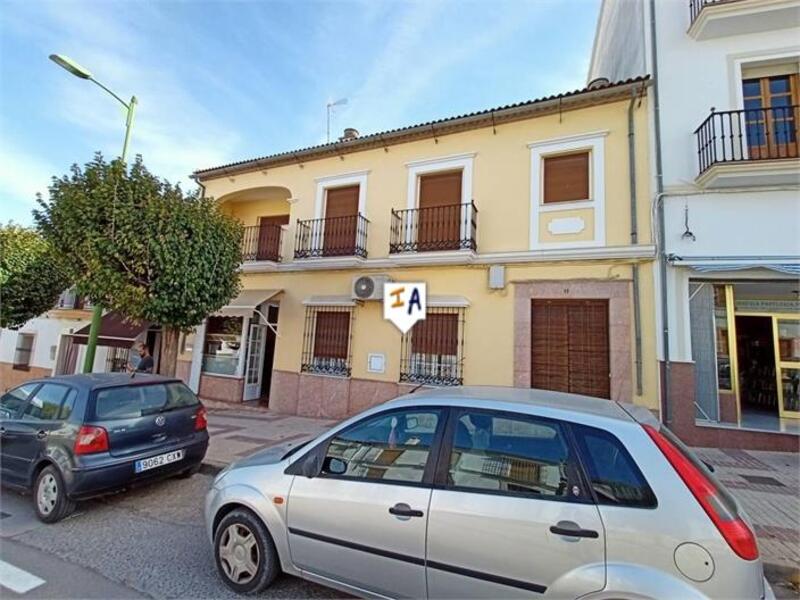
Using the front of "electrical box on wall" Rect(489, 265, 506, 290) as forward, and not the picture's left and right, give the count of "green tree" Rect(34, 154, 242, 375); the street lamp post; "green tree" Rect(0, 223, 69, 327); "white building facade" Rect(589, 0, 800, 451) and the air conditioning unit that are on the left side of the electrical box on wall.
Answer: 1

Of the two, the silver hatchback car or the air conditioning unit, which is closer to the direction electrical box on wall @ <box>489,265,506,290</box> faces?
the silver hatchback car

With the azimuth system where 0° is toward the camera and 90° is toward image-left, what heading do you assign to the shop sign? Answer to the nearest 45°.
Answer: approximately 0°

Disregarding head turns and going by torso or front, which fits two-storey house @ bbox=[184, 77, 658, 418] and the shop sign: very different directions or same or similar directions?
same or similar directions

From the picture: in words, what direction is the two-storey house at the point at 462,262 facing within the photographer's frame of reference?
facing the viewer and to the left of the viewer

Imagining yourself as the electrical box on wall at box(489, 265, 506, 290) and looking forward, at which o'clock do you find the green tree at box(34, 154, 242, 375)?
The green tree is roughly at 2 o'clock from the electrical box on wall.

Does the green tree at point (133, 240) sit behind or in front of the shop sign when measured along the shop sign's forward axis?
in front

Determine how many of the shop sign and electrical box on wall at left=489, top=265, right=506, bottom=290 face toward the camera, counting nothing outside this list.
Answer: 2

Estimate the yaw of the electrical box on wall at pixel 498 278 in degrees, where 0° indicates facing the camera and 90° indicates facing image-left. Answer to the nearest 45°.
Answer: approximately 0°

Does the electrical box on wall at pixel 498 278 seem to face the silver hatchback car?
yes

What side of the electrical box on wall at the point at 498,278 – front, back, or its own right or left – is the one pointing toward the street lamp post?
right

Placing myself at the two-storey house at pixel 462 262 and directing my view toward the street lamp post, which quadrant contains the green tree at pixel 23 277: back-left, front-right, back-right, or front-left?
front-right

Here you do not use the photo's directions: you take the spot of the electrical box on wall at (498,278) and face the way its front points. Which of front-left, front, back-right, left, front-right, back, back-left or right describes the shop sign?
left

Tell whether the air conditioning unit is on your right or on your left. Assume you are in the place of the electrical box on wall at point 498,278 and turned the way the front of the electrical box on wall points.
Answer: on your right

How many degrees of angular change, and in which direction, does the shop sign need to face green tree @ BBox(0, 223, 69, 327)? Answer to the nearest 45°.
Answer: approximately 45° to its right

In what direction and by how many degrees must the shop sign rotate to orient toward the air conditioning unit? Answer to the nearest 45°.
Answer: approximately 45° to its right
